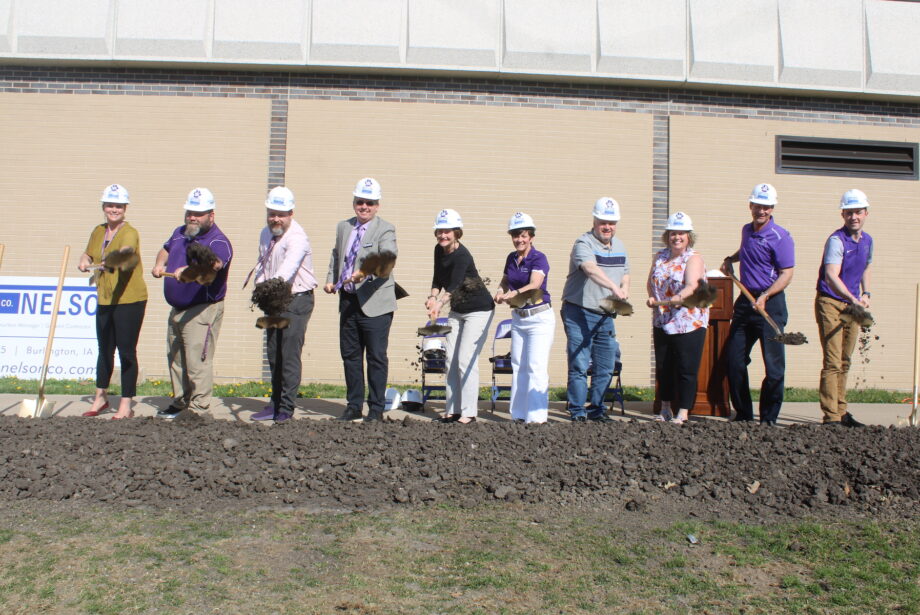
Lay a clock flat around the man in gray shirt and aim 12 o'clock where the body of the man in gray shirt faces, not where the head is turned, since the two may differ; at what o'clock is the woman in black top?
The woman in black top is roughly at 4 o'clock from the man in gray shirt.

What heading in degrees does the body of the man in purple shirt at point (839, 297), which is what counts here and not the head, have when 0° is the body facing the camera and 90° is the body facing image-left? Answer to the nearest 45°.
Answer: approximately 315°

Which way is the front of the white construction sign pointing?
toward the camera

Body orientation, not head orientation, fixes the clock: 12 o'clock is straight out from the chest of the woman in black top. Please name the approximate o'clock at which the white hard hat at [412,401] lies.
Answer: The white hard hat is roughly at 4 o'clock from the woman in black top.

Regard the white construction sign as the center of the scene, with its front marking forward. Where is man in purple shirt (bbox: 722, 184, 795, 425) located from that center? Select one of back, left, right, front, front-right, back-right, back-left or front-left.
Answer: front-left

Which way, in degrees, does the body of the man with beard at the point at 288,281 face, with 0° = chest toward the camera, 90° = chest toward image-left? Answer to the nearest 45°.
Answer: approximately 45°

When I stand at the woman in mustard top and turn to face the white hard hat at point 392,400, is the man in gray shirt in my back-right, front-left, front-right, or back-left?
front-right

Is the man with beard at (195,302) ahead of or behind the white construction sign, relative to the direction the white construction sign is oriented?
ahead

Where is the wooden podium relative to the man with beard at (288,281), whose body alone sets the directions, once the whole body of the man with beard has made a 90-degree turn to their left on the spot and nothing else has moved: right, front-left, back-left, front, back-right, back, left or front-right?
front-left

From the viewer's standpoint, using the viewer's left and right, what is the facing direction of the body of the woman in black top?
facing the viewer and to the left of the viewer
